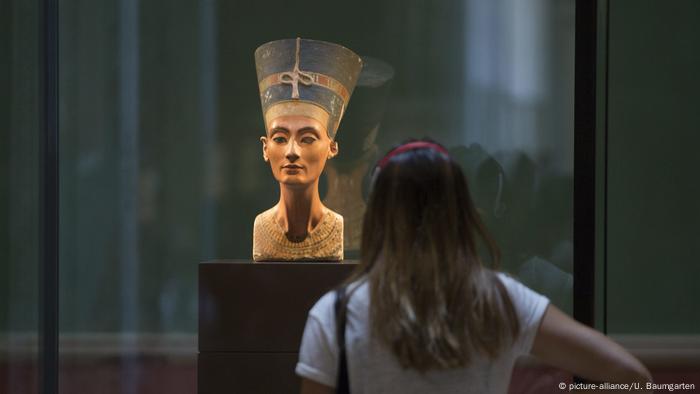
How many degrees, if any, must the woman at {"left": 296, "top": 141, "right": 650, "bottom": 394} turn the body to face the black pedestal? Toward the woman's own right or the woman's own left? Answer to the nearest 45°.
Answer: approximately 45° to the woman's own left

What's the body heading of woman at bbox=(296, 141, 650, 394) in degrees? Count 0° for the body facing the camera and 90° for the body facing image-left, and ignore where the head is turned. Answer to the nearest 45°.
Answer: approximately 180°

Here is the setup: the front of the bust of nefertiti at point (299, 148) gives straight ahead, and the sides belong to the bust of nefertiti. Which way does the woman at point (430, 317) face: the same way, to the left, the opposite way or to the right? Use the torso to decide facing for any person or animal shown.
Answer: the opposite way

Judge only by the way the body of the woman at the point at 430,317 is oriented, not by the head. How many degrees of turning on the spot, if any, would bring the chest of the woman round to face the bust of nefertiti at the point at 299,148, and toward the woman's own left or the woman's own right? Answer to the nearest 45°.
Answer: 0° — they already face it

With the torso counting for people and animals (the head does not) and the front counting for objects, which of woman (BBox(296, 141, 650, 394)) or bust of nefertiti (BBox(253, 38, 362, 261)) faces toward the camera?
the bust of nefertiti

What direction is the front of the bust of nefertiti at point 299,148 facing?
toward the camera

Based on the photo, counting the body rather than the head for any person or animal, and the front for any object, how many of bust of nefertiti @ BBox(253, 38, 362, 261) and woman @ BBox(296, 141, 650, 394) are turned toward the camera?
1

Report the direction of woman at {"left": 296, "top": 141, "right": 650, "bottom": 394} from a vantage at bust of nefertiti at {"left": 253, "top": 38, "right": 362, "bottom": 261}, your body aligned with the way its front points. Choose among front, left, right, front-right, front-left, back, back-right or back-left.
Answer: front
